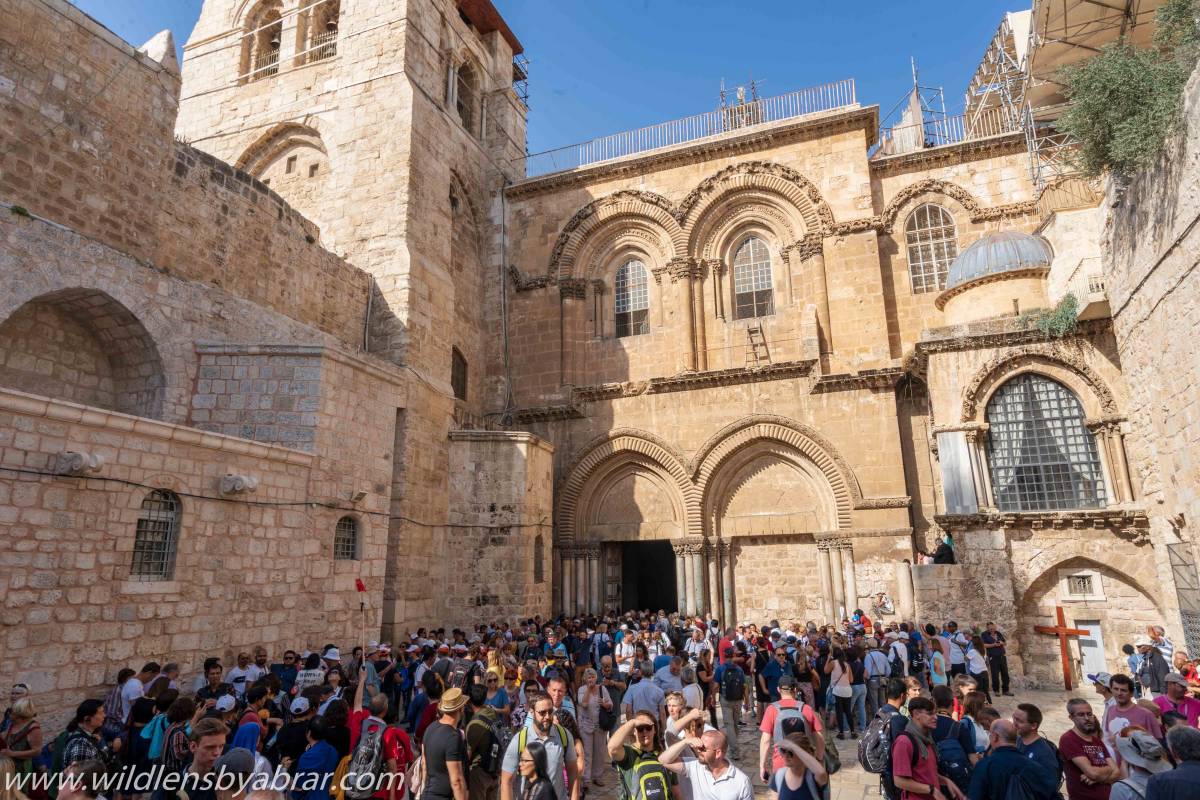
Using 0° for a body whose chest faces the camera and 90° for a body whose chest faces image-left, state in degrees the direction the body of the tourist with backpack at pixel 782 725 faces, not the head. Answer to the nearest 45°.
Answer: approximately 180°

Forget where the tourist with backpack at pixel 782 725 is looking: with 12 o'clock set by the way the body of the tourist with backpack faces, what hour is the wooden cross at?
The wooden cross is roughly at 1 o'clock from the tourist with backpack.

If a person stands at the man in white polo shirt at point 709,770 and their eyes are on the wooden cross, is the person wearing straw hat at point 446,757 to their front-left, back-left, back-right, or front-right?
back-left

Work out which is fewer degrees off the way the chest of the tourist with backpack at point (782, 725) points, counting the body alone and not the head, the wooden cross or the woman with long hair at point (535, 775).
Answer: the wooden cross

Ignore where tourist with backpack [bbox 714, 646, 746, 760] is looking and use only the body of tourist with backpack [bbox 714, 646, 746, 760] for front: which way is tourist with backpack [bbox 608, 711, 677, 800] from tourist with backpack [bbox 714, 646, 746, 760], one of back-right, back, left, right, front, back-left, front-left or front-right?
back

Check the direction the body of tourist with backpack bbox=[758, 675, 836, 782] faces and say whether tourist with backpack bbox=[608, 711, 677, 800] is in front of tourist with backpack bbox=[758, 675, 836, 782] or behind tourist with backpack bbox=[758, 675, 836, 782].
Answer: behind

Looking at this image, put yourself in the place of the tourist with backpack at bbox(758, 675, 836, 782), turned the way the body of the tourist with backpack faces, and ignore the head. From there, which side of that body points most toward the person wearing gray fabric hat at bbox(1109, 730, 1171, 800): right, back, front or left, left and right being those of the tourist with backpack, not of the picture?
right

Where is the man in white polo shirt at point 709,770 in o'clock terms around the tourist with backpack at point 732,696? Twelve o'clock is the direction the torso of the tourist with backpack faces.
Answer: The man in white polo shirt is roughly at 6 o'clock from the tourist with backpack.

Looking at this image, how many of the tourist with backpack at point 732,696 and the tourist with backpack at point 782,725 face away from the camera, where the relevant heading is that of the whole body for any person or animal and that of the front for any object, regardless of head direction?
2

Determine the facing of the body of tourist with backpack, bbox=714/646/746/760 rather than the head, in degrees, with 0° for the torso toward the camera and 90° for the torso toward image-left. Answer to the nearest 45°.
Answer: approximately 180°

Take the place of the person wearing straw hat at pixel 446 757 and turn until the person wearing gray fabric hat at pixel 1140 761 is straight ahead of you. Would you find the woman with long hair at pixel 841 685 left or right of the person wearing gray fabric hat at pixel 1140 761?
left

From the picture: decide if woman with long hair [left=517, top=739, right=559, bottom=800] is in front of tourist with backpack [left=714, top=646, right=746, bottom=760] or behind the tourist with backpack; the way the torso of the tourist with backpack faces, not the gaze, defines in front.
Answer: behind

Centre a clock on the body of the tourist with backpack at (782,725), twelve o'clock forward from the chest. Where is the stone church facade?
The stone church facade is roughly at 11 o'clock from the tourist with backpack.
